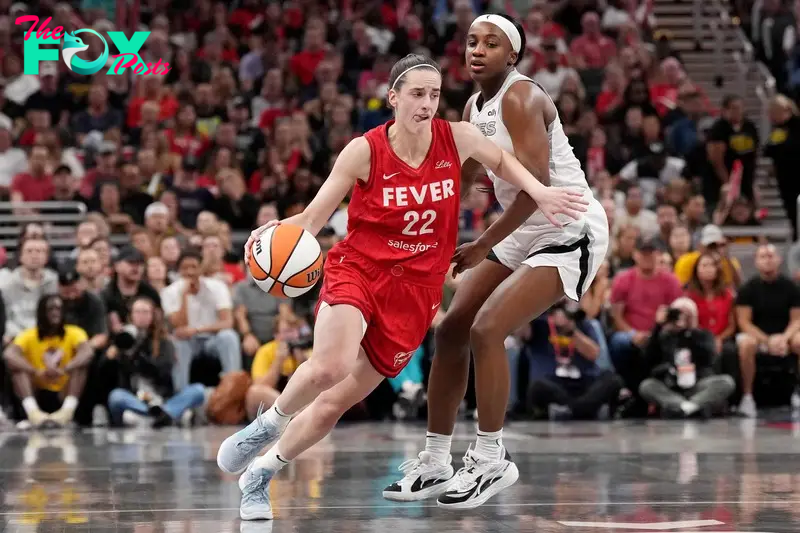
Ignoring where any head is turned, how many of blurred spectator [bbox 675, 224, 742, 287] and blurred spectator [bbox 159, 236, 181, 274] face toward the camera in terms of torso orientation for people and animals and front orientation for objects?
2

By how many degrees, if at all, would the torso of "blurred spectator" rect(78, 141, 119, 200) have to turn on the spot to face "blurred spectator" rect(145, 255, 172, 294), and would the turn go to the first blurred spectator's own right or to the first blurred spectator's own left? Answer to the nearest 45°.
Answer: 0° — they already face them

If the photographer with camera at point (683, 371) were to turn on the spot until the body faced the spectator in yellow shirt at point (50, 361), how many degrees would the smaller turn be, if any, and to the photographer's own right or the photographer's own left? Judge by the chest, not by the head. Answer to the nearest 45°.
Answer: approximately 90° to the photographer's own right

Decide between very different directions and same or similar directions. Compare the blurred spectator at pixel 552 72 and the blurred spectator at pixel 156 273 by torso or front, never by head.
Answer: same or similar directions

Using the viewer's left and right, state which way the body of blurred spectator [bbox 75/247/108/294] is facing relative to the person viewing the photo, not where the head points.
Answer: facing the viewer

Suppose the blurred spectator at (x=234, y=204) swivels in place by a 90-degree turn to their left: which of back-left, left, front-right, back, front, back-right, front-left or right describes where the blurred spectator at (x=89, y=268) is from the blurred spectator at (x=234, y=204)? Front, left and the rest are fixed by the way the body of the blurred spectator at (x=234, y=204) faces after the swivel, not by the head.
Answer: back-right

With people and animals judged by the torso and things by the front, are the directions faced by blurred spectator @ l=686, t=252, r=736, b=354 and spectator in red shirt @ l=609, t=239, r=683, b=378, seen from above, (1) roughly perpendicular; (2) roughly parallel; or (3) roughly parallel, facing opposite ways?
roughly parallel

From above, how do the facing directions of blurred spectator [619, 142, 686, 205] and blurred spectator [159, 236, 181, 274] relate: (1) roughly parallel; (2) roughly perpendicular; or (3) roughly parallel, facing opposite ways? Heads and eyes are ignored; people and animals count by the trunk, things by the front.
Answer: roughly parallel

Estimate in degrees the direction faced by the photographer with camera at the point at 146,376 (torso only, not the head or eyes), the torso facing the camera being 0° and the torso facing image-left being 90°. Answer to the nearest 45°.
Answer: approximately 0°

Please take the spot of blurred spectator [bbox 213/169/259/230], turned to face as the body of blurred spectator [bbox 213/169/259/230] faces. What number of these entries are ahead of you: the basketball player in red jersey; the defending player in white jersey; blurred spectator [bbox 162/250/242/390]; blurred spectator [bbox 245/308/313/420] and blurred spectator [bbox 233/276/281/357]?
5

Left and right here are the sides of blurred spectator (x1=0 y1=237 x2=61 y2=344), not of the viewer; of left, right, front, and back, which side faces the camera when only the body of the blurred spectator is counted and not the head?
front

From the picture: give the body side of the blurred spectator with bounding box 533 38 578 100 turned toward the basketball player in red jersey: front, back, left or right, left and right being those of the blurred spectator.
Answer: front
